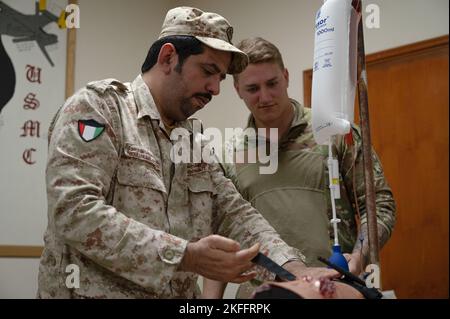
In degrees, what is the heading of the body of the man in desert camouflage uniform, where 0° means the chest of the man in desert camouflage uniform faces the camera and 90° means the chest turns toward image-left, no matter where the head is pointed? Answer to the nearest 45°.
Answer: approximately 315°

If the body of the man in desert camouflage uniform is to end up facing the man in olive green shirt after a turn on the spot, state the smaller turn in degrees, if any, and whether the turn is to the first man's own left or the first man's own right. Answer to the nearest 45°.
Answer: approximately 90° to the first man's own left
